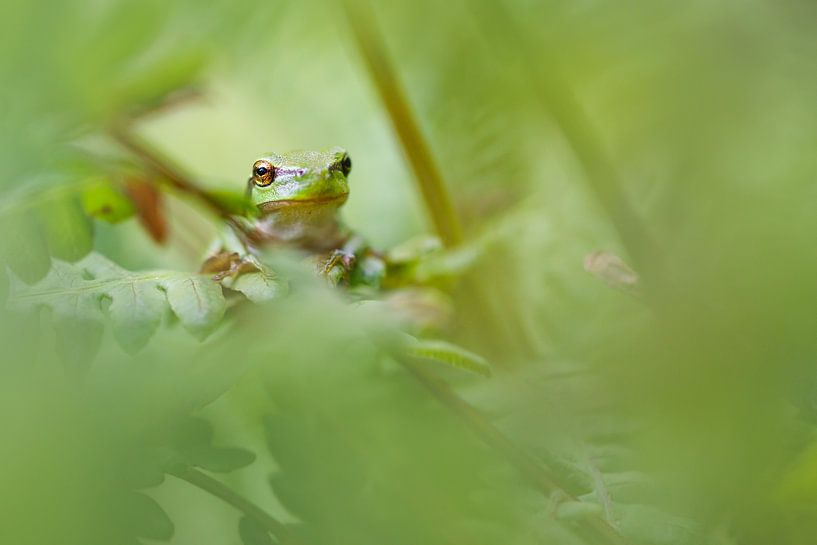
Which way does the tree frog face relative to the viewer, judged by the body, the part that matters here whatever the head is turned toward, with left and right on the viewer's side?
facing the viewer and to the right of the viewer
